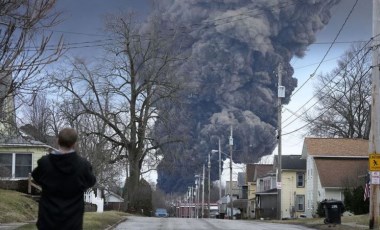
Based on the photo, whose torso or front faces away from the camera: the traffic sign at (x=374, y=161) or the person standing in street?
the person standing in street

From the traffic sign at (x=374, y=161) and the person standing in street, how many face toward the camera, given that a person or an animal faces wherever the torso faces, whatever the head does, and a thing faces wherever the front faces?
1

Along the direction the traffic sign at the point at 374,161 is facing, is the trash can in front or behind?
behind

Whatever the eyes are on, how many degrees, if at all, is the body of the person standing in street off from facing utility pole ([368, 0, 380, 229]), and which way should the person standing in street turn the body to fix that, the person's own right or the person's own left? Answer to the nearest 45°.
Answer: approximately 45° to the person's own right

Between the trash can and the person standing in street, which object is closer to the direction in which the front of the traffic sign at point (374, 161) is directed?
the person standing in street

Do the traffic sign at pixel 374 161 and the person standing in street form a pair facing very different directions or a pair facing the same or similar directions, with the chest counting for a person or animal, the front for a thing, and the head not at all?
very different directions

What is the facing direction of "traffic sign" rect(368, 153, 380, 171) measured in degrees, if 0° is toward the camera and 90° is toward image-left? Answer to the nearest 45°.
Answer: approximately 0°

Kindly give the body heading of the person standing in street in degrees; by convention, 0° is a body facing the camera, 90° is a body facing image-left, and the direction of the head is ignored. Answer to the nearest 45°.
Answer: approximately 180°

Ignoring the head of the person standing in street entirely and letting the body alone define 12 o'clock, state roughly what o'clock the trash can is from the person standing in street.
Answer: The trash can is roughly at 1 o'clock from the person standing in street.
